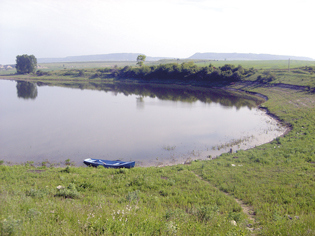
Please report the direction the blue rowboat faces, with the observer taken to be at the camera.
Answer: facing to the left of the viewer
